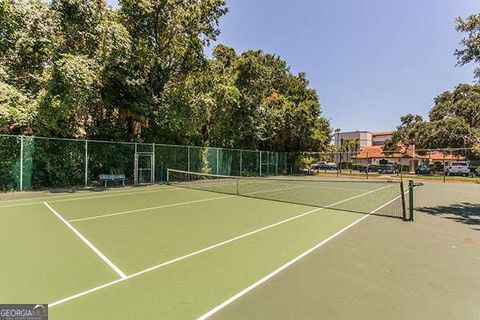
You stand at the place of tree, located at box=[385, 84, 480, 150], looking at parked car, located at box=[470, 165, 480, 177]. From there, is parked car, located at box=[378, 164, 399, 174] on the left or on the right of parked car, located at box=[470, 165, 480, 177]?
right

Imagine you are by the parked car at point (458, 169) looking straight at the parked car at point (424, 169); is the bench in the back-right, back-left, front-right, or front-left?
front-left

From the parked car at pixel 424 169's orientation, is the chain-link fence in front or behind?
in front

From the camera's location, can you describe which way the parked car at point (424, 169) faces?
facing the viewer

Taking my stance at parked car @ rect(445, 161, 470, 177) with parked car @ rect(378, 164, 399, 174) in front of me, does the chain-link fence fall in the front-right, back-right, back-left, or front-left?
front-left

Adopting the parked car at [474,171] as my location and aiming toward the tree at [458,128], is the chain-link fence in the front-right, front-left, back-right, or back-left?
back-left

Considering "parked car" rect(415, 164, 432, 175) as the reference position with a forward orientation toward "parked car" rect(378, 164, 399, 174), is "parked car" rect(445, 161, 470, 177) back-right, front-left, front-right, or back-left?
back-left

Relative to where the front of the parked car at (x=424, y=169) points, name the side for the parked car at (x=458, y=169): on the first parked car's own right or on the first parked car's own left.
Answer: on the first parked car's own left

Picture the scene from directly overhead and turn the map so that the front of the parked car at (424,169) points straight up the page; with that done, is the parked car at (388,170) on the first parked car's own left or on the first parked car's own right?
on the first parked car's own right

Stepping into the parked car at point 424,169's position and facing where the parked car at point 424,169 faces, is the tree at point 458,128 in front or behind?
behind

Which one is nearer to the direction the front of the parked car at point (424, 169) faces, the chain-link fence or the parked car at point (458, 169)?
the chain-link fence
